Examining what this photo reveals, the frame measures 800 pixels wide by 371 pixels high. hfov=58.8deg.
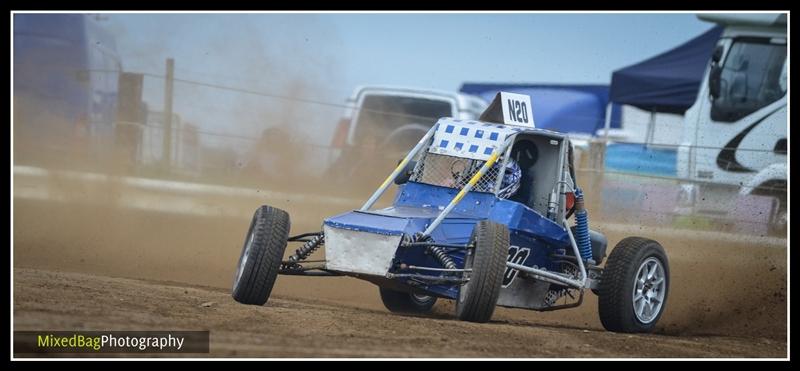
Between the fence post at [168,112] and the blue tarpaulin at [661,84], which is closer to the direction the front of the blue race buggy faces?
the fence post

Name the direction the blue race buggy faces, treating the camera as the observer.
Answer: facing the viewer and to the left of the viewer

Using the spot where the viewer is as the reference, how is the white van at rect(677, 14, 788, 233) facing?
facing to the left of the viewer

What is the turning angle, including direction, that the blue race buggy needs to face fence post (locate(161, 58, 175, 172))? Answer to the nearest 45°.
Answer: approximately 90° to its right

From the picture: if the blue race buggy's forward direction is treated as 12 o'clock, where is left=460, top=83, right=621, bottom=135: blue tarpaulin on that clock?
The blue tarpaulin is roughly at 5 o'clock from the blue race buggy.

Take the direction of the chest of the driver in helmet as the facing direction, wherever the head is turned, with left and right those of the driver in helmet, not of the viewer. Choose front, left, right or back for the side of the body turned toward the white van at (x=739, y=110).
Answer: back

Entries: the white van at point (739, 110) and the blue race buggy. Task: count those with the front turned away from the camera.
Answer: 0

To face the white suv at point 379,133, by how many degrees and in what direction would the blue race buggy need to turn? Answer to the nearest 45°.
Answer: approximately 135° to its right

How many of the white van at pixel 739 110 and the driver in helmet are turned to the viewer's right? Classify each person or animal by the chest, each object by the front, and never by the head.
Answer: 0

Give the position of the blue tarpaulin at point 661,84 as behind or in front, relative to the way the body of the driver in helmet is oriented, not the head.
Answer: behind

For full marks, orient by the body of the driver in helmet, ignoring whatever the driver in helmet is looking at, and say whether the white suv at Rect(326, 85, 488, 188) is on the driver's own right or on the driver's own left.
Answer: on the driver's own right
